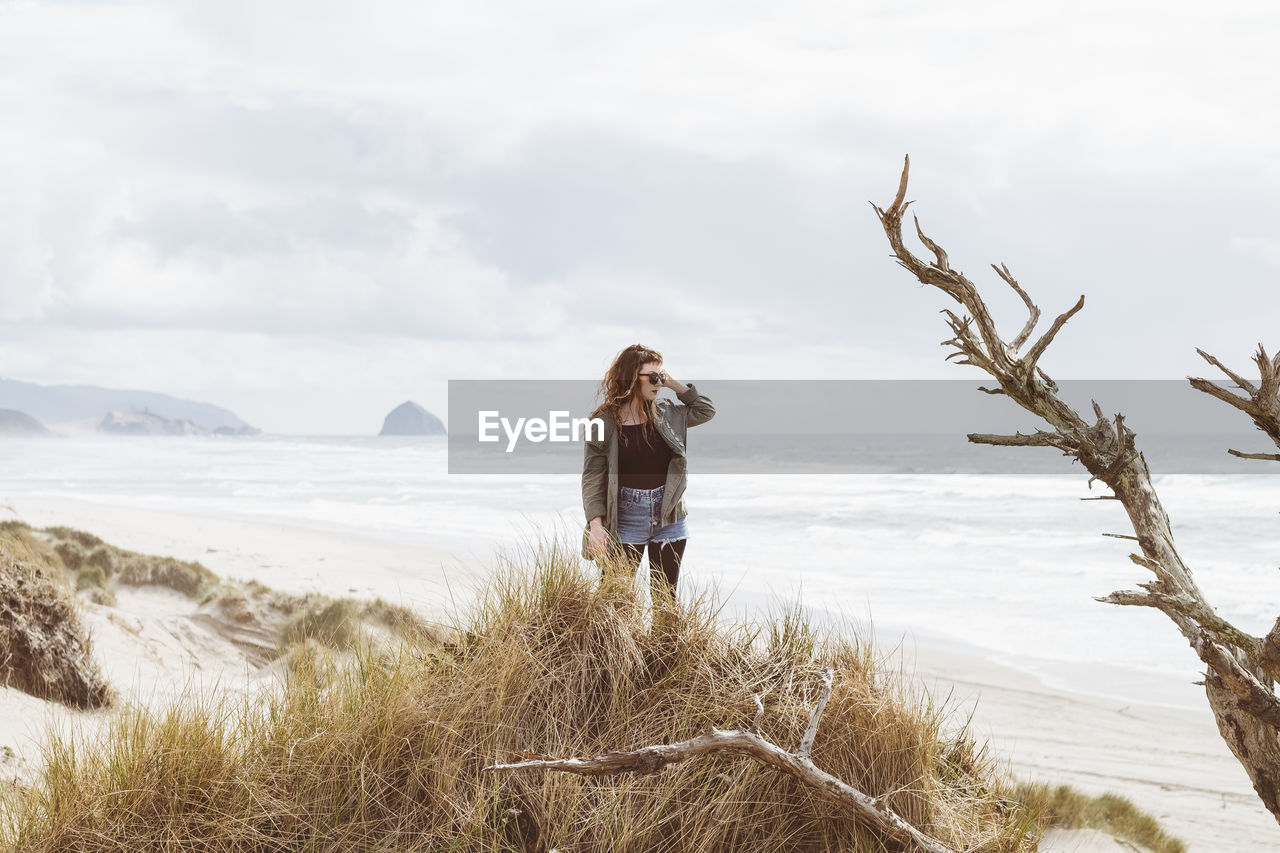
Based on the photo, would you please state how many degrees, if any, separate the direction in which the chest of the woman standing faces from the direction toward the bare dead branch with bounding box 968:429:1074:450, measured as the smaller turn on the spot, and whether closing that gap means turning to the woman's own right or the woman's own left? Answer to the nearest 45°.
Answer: approximately 45° to the woman's own left

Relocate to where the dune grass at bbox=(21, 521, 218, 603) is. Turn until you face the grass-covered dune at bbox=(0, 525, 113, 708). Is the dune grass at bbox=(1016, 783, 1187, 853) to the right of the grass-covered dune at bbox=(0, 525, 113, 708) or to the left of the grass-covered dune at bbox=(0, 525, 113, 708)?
left

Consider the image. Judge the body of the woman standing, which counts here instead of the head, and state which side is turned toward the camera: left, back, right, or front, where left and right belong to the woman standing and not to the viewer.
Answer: front

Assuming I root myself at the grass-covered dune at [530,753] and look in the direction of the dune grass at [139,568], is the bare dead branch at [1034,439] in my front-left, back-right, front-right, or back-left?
back-right

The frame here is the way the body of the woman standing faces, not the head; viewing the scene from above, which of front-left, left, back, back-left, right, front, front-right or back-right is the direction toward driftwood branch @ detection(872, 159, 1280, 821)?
front-left

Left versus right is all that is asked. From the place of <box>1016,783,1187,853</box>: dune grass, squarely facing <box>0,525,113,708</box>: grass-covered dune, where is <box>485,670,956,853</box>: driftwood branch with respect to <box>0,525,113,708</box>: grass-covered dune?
left

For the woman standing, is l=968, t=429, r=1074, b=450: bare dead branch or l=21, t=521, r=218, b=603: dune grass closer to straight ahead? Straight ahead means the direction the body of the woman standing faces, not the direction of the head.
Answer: the bare dead branch
